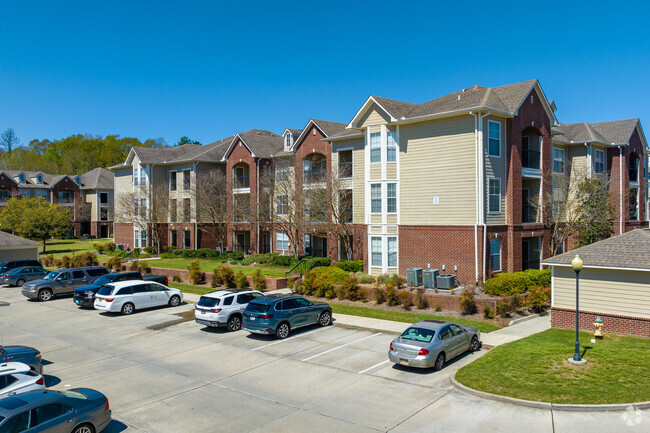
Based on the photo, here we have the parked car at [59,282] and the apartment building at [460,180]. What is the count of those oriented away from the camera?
0

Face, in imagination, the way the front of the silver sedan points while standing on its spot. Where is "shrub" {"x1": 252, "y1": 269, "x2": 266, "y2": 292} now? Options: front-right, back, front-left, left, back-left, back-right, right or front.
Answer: left

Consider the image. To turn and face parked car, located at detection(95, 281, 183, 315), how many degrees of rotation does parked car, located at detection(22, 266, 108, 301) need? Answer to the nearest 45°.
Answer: approximately 90° to its left
